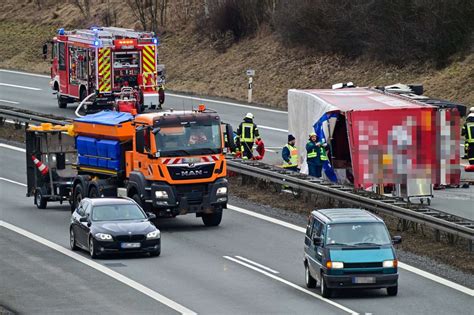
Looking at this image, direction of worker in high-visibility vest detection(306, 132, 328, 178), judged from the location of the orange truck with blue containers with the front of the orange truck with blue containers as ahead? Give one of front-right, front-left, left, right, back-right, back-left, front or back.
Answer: left

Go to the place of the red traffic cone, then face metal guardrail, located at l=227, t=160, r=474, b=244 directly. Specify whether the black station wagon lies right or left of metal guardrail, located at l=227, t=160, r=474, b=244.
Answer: right

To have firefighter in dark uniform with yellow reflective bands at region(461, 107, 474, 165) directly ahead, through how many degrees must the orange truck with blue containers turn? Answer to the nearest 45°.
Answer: approximately 90° to its left

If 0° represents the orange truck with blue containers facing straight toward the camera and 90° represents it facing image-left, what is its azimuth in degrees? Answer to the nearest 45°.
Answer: approximately 315°

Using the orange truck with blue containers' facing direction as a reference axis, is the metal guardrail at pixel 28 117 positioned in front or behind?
behind

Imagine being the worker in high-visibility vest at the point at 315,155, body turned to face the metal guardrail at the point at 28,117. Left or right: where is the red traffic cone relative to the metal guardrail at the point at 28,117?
left

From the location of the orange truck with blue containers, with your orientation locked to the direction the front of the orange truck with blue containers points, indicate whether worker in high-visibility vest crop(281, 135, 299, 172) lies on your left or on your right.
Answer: on your left
